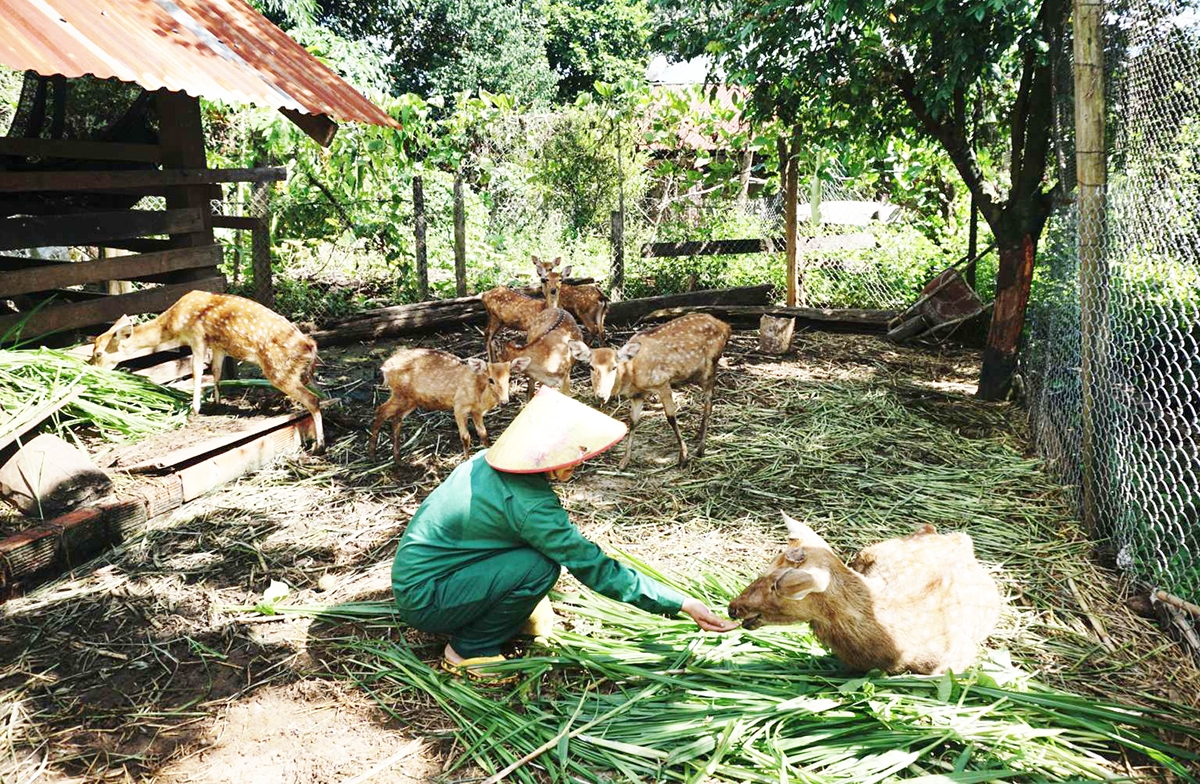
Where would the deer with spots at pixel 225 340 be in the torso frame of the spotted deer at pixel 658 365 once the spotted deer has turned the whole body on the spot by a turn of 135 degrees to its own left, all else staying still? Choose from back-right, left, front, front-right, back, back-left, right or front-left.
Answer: back

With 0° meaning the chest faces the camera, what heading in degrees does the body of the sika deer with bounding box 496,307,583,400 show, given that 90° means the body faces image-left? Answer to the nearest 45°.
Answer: approximately 45°

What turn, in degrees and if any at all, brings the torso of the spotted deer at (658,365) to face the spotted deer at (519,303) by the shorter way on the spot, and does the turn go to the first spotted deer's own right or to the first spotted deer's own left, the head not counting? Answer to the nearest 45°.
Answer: approximately 90° to the first spotted deer's own right

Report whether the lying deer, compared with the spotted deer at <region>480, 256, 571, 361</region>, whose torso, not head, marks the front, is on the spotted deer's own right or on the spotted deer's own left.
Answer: on the spotted deer's own right

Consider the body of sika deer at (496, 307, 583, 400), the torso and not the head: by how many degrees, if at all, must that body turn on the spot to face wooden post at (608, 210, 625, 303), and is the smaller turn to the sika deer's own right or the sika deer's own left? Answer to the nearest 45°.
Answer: approximately 135° to the sika deer's own right

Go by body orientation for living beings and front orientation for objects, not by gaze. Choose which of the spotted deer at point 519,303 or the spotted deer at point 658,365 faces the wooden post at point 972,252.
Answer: the spotted deer at point 519,303

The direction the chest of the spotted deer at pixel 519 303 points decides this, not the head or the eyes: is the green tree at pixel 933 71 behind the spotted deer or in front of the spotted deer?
in front

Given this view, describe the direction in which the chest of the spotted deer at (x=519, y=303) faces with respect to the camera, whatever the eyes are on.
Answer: to the viewer's right

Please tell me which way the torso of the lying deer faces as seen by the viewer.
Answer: to the viewer's left

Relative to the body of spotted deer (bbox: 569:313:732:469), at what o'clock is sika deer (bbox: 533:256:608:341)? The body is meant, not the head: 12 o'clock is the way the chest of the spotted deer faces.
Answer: The sika deer is roughly at 4 o'clock from the spotted deer.
